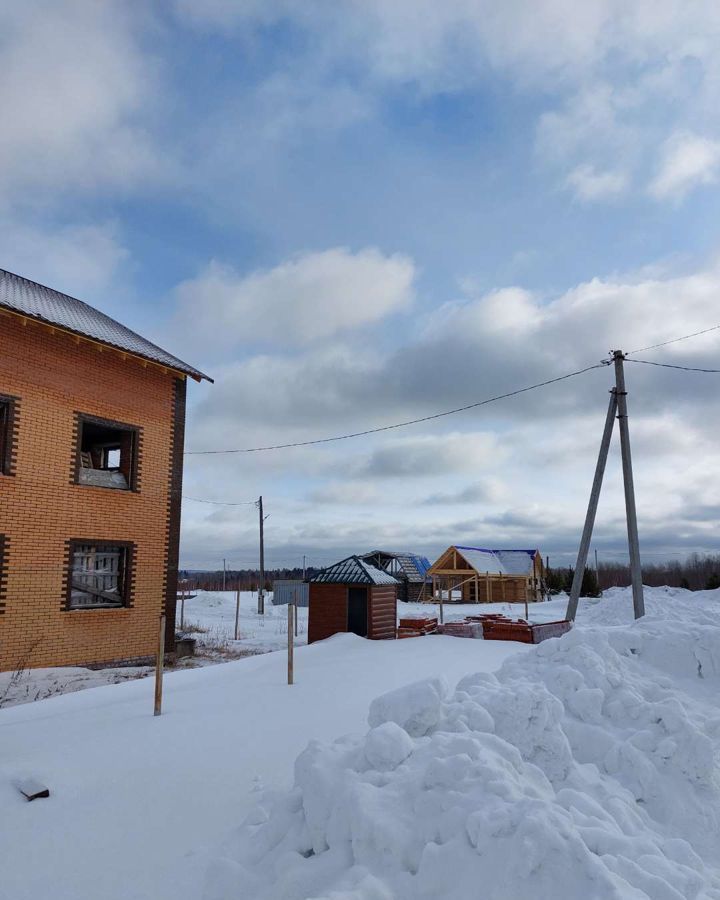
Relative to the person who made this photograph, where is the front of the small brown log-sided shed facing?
facing the viewer and to the left of the viewer

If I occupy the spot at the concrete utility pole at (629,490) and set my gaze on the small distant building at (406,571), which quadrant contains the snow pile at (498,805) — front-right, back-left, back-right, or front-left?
back-left

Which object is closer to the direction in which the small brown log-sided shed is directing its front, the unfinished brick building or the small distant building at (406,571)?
the unfinished brick building

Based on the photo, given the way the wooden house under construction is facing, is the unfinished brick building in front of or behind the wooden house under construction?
in front

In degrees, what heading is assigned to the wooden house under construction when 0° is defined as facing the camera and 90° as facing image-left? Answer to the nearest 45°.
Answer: approximately 45°

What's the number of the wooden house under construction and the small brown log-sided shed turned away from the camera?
0

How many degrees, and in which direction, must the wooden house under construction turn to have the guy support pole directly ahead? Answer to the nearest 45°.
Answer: approximately 45° to its left

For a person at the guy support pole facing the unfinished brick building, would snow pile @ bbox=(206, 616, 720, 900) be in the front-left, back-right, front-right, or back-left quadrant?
front-left

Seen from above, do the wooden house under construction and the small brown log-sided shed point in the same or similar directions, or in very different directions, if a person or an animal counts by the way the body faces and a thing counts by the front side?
same or similar directions

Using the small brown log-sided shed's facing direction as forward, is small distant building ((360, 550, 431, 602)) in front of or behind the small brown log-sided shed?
behind

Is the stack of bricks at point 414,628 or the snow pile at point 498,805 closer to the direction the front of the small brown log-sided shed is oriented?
the snow pile

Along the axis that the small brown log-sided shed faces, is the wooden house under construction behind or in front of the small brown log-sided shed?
behind
